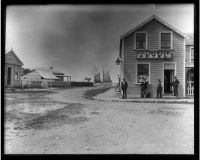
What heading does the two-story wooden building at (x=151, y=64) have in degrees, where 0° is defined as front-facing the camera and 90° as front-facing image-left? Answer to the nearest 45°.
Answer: approximately 0°

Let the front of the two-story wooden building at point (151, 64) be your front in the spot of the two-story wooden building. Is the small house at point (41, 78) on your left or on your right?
on your right
